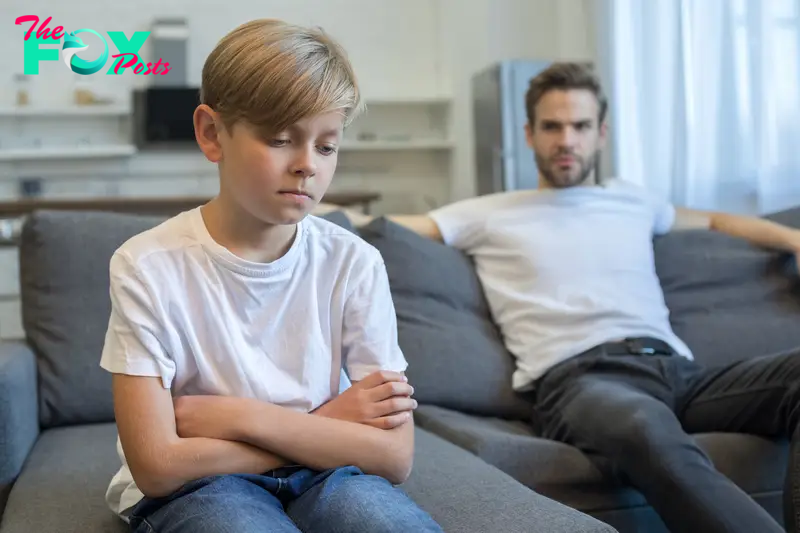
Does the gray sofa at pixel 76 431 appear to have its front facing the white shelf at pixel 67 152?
no

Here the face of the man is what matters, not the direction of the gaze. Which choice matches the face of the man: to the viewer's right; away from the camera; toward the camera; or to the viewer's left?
toward the camera

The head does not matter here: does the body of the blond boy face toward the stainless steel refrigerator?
no

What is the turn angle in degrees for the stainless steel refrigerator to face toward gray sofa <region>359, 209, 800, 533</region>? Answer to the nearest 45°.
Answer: approximately 45° to its left

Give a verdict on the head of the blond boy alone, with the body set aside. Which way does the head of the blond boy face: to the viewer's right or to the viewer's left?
to the viewer's right

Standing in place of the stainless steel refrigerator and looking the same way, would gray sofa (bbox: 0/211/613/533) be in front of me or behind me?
in front

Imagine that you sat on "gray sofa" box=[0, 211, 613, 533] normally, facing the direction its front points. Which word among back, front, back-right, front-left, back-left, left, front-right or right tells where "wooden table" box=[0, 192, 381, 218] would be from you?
back

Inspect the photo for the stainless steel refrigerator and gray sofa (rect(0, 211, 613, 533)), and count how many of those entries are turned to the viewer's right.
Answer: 0

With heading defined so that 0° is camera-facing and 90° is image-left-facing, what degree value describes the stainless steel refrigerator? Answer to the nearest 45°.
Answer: approximately 45°

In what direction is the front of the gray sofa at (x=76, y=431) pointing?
toward the camera

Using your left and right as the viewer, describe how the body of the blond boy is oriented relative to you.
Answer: facing the viewer and to the right of the viewer

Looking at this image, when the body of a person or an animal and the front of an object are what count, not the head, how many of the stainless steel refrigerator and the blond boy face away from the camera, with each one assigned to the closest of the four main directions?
0

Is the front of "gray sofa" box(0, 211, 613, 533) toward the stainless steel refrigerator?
no
